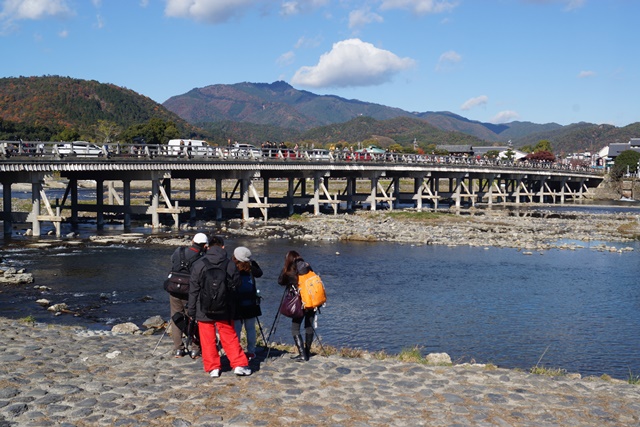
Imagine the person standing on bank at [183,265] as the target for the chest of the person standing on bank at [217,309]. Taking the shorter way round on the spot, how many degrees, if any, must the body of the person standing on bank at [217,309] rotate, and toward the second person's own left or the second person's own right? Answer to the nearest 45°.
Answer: approximately 45° to the second person's own left

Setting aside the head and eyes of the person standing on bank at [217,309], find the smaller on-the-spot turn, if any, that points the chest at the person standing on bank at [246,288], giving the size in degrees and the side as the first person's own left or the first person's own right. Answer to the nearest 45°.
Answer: approximately 45° to the first person's own right

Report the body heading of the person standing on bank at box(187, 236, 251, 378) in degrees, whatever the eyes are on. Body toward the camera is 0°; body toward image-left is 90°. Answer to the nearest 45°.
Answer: approximately 180°

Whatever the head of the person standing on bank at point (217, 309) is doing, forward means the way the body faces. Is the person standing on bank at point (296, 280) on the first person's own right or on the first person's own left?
on the first person's own right

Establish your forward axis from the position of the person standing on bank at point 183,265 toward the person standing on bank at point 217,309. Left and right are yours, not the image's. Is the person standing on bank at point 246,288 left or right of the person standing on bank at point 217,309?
left
